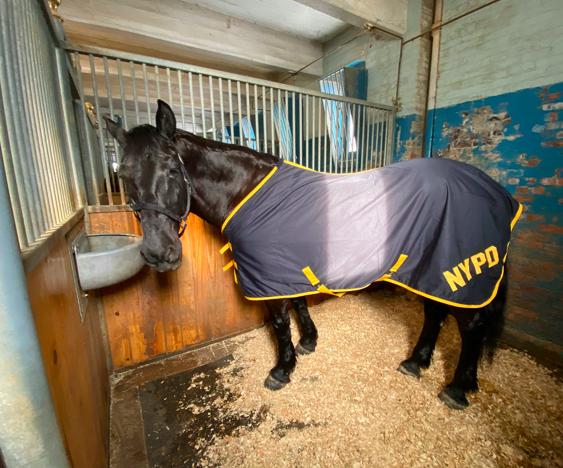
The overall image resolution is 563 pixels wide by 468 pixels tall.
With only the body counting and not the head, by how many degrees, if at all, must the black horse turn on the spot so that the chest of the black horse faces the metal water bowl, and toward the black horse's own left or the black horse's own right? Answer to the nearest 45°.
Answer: approximately 45° to the black horse's own left

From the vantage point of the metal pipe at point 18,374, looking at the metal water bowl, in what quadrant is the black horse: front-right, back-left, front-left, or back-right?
front-right

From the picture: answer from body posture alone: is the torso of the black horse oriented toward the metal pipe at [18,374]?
no

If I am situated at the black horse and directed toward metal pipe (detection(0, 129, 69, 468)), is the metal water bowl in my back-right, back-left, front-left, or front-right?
front-right

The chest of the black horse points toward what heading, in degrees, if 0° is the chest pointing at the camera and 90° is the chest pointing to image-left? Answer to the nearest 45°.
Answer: approximately 90°

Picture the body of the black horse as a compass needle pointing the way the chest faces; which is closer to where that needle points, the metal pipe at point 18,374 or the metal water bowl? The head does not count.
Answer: the metal water bowl

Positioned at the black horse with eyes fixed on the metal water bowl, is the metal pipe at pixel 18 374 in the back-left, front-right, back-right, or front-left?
front-left

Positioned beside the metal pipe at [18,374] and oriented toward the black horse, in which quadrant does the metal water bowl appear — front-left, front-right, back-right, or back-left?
front-left
